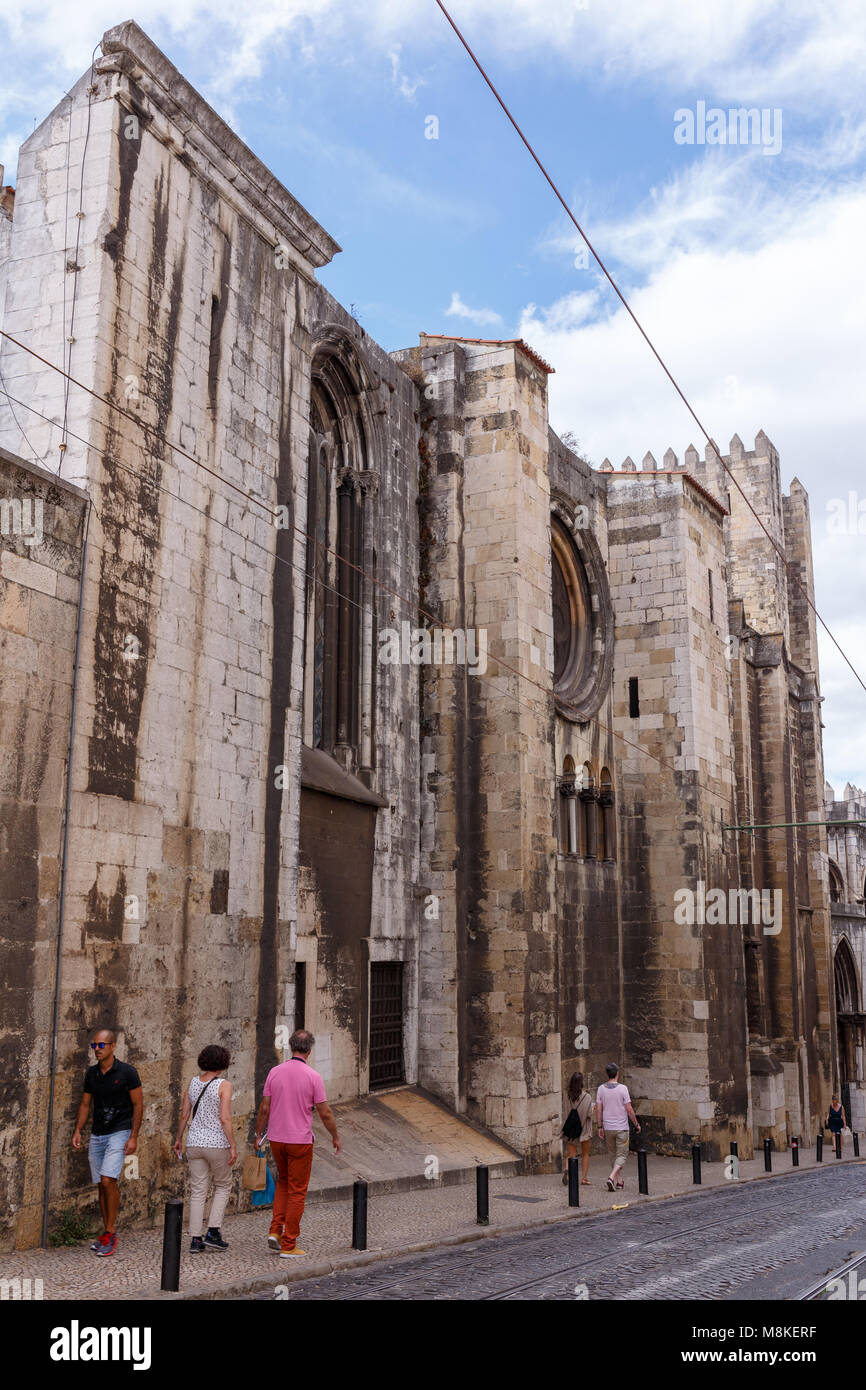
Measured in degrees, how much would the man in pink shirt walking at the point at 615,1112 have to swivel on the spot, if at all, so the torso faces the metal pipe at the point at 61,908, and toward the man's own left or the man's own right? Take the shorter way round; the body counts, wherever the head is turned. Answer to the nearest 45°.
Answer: approximately 135° to the man's own left

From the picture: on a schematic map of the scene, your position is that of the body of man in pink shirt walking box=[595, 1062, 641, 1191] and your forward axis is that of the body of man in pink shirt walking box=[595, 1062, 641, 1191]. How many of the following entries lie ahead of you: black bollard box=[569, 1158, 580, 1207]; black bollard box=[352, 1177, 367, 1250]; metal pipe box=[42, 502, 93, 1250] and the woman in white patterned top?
0

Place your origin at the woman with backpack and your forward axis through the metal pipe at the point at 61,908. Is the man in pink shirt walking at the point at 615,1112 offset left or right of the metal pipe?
left

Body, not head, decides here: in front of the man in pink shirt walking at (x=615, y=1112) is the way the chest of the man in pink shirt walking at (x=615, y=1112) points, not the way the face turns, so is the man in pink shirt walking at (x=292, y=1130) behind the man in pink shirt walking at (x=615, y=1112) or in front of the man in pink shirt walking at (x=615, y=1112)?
behind

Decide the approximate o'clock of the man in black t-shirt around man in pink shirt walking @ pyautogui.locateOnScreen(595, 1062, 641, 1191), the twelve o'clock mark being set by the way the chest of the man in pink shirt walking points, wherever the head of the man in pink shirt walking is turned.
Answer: The man in black t-shirt is roughly at 7 o'clock from the man in pink shirt walking.

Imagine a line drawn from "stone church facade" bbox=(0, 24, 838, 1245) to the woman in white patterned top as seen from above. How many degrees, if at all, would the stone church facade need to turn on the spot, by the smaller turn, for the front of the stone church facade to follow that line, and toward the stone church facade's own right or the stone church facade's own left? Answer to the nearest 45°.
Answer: approximately 45° to the stone church facade's own right

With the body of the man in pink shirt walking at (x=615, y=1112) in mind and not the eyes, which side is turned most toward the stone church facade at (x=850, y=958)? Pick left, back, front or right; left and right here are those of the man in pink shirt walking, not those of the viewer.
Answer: front

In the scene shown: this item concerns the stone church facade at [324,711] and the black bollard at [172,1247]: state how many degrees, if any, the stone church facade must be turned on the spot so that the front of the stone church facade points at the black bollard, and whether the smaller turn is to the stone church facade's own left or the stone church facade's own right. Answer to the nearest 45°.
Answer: approximately 45° to the stone church facade's own right

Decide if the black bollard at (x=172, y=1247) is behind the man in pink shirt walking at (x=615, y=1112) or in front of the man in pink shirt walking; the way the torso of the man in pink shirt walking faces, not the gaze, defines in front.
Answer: behind

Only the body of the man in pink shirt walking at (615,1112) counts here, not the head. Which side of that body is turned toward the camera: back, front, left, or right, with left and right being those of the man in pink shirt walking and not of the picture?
back

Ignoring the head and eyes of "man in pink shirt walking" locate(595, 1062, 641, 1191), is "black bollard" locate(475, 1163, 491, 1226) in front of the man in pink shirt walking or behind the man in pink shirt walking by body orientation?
behind

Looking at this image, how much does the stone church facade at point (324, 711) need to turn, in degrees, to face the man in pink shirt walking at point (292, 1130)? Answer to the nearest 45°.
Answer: approximately 45° to its right

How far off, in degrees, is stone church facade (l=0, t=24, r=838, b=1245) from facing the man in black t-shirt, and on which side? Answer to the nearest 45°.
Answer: approximately 45° to its right
